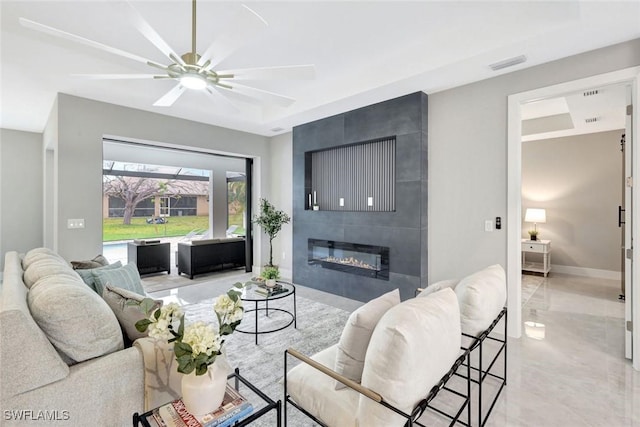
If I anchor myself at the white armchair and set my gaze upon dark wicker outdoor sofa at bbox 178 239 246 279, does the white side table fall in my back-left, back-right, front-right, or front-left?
front-right

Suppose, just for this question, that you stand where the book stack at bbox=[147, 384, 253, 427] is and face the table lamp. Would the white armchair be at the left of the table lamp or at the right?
right

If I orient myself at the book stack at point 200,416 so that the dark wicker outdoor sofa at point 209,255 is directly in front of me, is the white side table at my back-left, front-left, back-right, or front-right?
front-right

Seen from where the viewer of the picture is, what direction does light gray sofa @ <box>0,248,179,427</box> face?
facing away from the viewer and to the right of the viewer

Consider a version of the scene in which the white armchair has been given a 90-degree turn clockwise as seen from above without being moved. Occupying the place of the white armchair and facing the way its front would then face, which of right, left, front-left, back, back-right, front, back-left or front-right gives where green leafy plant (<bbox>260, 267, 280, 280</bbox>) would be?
left

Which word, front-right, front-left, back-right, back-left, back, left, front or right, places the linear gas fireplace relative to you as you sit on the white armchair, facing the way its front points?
front-right

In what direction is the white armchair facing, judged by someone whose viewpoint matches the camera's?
facing away from the viewer and to the left of the viewer

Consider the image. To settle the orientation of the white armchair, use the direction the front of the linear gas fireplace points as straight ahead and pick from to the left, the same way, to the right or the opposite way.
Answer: to the right

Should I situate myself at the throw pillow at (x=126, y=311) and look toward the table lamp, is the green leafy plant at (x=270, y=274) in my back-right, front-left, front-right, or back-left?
front-left

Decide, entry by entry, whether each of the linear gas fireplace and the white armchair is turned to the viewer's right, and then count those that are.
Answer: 0

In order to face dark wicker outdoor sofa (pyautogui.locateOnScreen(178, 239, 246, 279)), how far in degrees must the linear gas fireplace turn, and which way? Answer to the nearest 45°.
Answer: approximately 45° to its right

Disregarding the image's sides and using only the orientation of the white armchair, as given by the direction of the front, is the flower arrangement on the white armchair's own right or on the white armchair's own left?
on the white armchair's own left

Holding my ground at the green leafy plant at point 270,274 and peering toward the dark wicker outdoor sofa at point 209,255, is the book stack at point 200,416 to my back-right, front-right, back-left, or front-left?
back-left

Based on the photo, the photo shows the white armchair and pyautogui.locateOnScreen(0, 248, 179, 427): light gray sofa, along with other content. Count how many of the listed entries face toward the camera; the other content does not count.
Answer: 0

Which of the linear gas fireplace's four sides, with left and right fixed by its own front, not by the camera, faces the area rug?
front

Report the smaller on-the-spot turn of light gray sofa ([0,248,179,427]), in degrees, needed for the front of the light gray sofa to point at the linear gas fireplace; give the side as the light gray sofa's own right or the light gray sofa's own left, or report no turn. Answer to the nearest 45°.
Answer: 0° — it already faces it

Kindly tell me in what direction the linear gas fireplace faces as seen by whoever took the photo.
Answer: facing the viewer and to the left of the viewer

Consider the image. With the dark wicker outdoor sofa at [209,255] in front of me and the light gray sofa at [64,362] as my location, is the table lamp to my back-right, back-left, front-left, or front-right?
front-right

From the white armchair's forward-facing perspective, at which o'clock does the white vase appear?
The white vase is roughly at 10 o'clock from the white armchair.
